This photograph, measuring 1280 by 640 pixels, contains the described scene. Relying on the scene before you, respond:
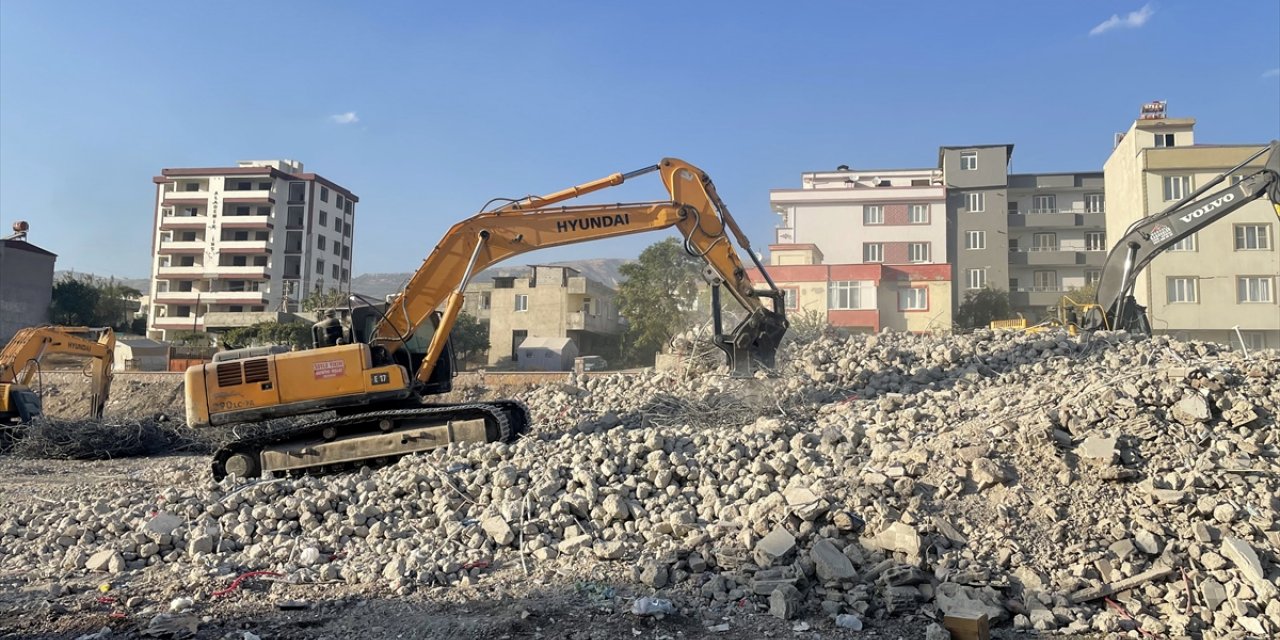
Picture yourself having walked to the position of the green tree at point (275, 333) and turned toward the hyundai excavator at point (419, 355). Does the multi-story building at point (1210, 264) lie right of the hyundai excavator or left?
left

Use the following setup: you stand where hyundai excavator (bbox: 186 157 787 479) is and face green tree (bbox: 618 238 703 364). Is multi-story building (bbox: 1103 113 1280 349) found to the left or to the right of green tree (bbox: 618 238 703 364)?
right

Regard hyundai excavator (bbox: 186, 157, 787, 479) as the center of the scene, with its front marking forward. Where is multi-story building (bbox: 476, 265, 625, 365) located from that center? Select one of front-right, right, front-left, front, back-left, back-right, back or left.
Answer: left

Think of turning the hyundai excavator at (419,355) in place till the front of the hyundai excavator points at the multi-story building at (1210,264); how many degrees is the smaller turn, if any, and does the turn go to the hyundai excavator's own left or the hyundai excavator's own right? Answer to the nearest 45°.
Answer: approximately 45° to the hyundai excavator's own left

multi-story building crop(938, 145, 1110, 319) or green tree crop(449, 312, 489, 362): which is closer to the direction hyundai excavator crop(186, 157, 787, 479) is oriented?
the multi-story building

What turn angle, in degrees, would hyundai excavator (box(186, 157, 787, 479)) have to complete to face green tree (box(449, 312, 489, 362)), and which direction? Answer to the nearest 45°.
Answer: approximately 90° to its left

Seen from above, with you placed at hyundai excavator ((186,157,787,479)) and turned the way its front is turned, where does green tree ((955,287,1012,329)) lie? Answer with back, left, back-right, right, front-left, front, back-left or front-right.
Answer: front-left

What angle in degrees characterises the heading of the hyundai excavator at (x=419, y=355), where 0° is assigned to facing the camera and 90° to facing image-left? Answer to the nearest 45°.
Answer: approximately 270°

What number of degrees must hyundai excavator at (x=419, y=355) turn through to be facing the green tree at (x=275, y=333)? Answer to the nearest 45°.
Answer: approximately 90° to its left

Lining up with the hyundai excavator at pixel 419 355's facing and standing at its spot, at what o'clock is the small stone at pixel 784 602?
The small stone is roughly at 2 o'clock from the hyundai excavator.

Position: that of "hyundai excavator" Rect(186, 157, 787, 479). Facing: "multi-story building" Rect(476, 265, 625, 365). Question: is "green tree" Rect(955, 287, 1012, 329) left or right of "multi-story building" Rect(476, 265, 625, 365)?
right

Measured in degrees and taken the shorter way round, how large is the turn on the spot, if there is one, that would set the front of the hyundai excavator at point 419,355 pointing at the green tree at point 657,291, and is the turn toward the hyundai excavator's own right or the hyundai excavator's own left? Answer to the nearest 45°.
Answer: approximately 90° to the hyundai excavator's own left
